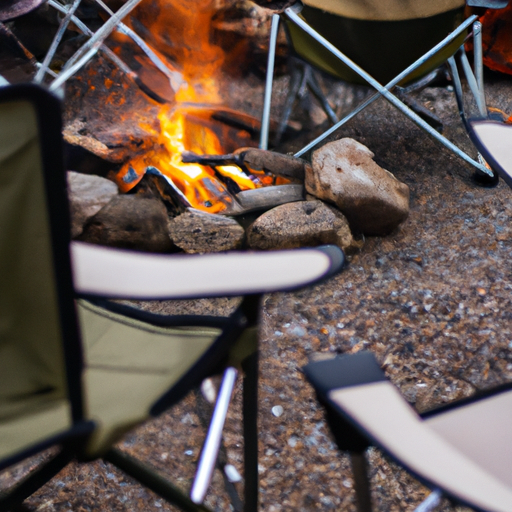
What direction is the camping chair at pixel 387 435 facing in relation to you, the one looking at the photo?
facing away from the viewer and to the left of the viewer

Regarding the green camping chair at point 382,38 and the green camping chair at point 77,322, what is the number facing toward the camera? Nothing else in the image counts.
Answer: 1

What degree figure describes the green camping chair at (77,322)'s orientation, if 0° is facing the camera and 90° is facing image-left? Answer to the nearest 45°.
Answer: approximately 225°

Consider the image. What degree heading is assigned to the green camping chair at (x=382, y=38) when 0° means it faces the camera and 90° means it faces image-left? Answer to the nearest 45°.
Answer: approximately 0°
